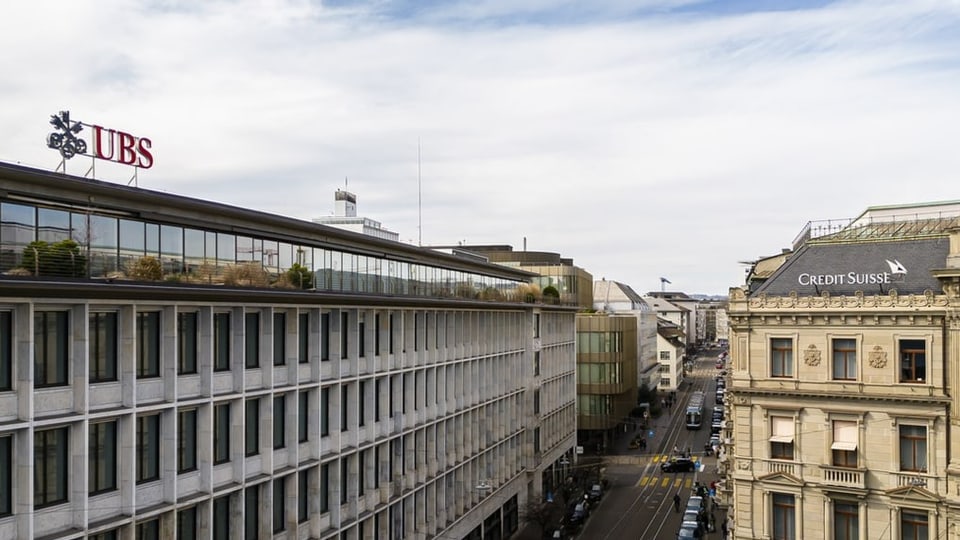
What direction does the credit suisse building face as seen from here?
toward the camera
